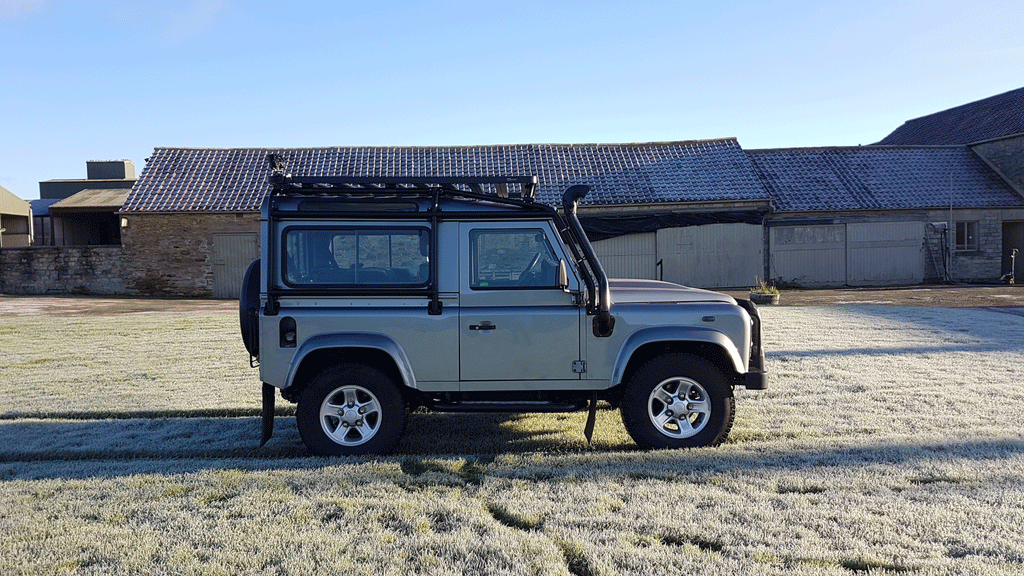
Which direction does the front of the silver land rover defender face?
to the viewer's right

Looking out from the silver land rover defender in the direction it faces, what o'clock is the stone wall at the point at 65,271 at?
The stone wall is roughly at 8 o'clock from the silver land rover defender.
